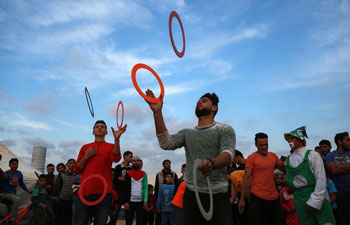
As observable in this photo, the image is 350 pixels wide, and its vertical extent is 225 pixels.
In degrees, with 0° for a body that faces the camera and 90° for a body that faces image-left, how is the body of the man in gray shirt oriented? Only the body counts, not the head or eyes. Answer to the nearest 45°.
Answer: approximately 45°

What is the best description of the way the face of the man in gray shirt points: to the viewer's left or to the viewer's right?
to the viewer's left

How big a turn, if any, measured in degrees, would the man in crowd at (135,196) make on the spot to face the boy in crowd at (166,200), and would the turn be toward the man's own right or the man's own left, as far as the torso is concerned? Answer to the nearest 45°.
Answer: approximately 90° to the man's own left

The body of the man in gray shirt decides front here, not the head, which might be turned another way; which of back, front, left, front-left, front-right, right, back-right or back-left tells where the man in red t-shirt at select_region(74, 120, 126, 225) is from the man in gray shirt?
right
